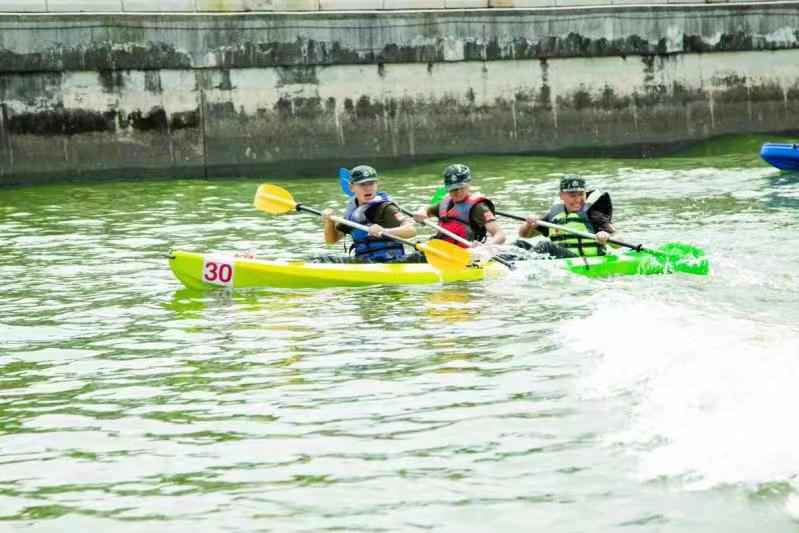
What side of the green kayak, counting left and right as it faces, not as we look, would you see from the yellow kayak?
front

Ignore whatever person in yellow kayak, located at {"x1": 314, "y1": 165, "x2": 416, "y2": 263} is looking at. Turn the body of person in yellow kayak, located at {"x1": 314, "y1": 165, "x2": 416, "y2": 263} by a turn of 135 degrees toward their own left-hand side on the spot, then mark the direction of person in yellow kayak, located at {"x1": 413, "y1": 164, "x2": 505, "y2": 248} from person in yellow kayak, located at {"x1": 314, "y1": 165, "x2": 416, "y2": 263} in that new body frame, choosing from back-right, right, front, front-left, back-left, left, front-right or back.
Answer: front

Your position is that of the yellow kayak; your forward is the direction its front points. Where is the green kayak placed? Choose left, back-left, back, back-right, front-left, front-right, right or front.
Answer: back

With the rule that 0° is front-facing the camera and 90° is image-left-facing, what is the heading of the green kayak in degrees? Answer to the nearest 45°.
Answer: approximately 90°

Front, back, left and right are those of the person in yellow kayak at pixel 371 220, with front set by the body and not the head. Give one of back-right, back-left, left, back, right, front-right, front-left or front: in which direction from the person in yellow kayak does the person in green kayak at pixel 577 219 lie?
back-left

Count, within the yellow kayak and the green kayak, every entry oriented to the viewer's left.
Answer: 2

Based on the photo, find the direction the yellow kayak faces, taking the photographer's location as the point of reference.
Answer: facing to the left of the viewer

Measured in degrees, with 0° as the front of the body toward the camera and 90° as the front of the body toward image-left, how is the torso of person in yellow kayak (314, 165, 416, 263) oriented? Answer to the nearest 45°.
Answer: approximately 45°

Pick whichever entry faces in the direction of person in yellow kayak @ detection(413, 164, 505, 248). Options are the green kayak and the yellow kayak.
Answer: the green kayak

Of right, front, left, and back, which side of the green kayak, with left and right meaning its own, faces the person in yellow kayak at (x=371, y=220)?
front

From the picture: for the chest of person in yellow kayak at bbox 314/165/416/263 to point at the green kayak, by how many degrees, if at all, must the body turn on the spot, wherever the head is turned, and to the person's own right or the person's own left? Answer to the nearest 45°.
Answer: approximately 135° to the person's own left
